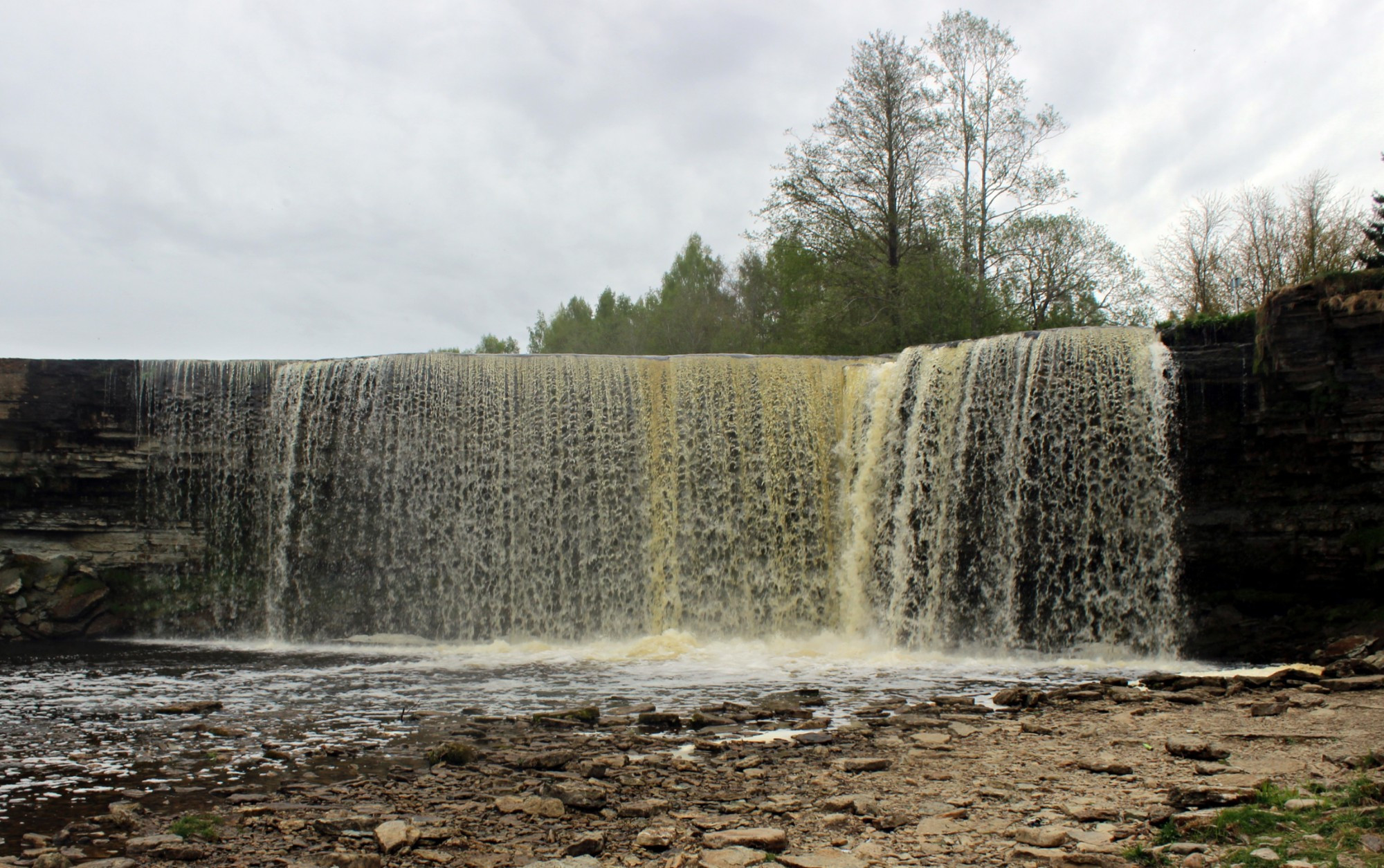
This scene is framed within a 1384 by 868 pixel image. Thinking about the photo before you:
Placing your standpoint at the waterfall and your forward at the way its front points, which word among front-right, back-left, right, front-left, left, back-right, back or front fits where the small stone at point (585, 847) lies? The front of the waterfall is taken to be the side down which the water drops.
front

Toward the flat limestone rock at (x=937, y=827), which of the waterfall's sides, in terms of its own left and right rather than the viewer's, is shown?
front

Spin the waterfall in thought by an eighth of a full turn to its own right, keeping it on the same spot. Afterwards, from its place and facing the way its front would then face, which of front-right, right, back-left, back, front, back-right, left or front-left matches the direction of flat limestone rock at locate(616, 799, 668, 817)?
front-left

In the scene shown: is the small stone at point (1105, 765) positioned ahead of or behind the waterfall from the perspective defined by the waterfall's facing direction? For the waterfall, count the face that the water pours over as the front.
ahead

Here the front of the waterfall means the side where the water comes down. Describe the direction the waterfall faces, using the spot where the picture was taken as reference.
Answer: facing the viewer

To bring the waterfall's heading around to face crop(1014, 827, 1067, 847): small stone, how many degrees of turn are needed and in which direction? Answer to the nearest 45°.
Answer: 0° — it already faces it

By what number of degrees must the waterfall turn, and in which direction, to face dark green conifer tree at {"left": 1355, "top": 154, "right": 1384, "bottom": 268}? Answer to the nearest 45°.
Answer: approximately 90° to its left

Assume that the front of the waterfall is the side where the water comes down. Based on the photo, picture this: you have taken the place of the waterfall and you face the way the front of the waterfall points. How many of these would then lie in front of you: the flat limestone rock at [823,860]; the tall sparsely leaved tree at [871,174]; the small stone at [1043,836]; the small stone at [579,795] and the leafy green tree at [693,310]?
3

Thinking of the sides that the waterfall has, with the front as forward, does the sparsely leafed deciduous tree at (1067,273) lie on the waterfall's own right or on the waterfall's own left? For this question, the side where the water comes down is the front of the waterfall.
on the waterfall's own left

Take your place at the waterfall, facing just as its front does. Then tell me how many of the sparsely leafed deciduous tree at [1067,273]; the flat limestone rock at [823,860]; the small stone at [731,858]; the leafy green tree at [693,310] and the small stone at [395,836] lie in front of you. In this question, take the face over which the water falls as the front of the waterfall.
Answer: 3

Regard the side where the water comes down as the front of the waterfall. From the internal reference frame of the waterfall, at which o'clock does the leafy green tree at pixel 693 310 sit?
The leafy green tree is roughly at 6 o'clock from the waterfall.

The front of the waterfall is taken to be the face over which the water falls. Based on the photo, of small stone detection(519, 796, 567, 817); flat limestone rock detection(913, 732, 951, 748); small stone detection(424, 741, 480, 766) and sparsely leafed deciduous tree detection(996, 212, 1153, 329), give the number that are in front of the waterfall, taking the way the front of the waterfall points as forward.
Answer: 3

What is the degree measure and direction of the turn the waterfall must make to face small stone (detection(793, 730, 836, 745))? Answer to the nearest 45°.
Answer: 0° — it already faces it

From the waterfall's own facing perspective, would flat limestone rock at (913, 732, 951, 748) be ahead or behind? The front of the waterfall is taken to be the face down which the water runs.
ahead

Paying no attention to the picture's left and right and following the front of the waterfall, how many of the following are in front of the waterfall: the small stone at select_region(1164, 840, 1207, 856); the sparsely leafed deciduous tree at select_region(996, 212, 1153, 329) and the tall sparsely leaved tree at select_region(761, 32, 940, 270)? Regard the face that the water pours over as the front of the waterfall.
1

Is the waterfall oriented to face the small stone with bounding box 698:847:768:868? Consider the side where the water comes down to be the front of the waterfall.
yes

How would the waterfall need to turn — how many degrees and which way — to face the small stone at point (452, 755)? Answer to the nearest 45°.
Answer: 0° — it already faces it

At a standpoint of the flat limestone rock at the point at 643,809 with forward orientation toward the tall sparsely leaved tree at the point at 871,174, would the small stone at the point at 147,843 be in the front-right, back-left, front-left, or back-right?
back-left

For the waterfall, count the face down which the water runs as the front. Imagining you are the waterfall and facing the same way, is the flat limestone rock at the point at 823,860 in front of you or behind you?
in front

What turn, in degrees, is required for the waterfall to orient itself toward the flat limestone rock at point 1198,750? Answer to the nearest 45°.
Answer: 0° — it already faces it
